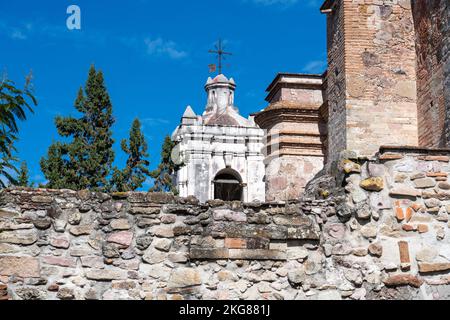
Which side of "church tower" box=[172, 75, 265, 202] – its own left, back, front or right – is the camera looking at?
front

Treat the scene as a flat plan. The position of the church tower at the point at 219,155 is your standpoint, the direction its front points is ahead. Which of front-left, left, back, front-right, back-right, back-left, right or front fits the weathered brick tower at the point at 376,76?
front
